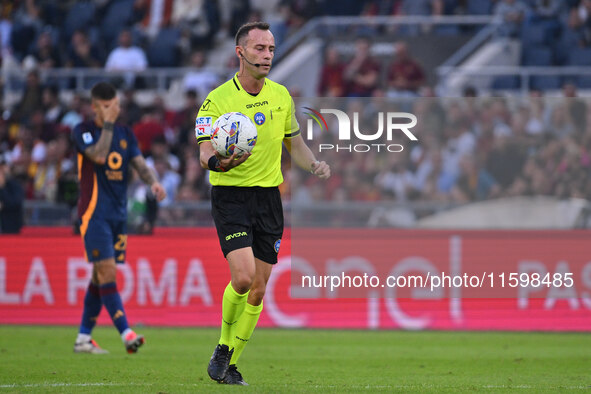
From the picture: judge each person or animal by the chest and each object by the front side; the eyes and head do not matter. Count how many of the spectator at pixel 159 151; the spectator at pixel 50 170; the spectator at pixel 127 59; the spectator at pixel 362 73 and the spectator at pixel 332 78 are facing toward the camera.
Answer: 5

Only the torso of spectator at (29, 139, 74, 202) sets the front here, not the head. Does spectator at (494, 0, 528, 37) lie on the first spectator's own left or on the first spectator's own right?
on the first spectator's own left

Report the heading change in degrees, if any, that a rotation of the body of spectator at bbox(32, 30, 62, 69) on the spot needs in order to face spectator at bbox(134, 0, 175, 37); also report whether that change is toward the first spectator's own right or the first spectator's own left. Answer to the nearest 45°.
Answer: approximately 90° to the first spectator's own left

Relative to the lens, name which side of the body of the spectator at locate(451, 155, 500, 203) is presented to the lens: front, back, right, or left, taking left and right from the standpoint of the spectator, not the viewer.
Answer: front

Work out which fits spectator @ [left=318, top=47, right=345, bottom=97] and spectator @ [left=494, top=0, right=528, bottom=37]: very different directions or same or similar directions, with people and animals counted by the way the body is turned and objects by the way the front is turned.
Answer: same or similar directions

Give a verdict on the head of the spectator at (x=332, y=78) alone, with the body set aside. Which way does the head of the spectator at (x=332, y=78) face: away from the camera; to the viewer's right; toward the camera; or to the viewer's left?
toward the camera

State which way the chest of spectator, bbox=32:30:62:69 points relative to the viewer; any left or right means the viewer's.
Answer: facing the viewer

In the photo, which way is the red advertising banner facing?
toward the camera

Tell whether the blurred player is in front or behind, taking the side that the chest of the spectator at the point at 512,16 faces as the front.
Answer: in front

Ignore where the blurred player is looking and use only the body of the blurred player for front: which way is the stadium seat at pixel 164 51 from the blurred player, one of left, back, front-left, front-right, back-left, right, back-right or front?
back-left

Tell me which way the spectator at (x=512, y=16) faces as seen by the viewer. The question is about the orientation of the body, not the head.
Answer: toward the camera

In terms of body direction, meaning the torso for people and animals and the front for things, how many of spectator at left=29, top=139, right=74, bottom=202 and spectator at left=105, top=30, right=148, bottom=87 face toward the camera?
2

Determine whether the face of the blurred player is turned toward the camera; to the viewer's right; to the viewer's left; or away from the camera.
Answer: toward the camera

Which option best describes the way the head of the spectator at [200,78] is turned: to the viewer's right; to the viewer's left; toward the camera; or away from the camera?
toward the camera

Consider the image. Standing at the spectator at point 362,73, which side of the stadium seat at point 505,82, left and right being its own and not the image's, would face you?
right
